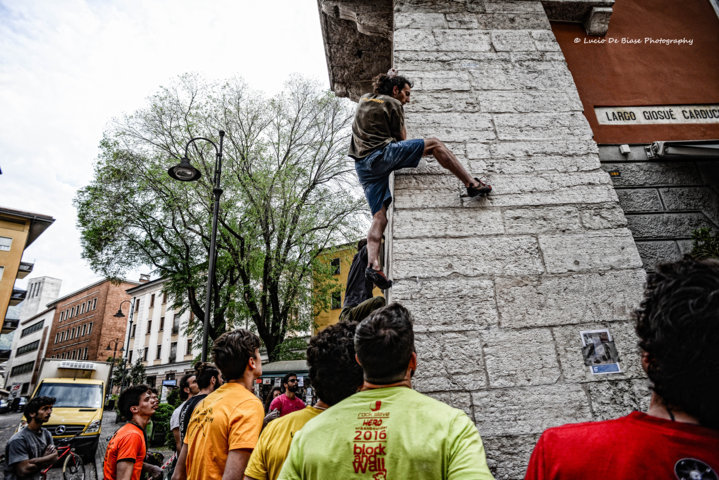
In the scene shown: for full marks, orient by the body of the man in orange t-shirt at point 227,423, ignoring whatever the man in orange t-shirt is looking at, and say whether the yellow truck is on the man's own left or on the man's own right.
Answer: on the man's own left

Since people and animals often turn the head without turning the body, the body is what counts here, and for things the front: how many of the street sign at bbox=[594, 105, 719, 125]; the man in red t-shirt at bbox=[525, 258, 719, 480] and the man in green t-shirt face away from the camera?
2

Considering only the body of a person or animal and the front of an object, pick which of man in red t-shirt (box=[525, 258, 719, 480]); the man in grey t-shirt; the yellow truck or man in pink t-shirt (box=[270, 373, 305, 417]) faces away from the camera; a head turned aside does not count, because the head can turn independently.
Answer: man in red t-shirt (box=[525, 258, 719, 480])

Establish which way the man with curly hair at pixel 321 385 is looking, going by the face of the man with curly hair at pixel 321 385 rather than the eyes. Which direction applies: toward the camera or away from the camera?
away from the camera

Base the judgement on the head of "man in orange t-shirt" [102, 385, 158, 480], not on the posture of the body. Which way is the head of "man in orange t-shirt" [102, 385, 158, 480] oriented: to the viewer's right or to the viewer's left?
to the viewer's right

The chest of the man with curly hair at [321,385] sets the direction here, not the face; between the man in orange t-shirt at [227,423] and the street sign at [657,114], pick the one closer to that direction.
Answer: the street sign

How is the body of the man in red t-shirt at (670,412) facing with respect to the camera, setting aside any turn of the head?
away from the camera

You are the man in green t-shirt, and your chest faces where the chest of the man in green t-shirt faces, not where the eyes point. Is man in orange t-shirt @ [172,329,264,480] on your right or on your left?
on your left

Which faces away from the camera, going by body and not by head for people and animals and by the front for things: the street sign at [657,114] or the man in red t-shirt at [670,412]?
the man in red t-shirt
